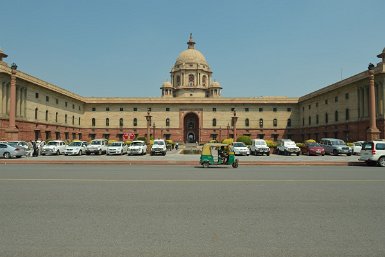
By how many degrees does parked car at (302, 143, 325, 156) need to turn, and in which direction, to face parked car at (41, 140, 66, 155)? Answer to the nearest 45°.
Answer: approximately 135° to its right

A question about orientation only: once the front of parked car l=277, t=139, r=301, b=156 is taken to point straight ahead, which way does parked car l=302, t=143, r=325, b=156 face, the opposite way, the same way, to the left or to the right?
the same way

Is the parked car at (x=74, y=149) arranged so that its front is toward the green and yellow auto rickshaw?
no

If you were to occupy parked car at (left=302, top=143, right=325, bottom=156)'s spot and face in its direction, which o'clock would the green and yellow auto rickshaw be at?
The green and yellow auto rickshaw is roughly at 2 o'clock from the parked car.

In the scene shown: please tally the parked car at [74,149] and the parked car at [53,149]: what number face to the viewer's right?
0

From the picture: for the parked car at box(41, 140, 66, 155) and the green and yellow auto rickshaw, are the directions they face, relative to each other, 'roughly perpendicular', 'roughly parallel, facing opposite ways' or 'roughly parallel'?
roughly perpendicular

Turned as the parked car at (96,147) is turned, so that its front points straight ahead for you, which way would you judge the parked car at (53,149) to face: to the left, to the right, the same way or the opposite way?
the same way

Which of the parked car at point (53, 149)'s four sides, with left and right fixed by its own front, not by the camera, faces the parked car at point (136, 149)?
left

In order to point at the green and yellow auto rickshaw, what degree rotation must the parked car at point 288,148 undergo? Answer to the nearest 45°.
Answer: approximately 45° to its right

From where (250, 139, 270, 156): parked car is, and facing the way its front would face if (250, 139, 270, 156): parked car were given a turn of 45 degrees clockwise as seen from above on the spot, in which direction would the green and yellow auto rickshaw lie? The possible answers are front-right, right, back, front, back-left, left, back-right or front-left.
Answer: front

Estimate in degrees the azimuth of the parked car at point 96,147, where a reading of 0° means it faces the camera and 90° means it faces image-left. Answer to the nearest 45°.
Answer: approximately 45°

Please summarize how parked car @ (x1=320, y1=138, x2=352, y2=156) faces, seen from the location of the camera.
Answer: facing the viewer and to the right of the viewer

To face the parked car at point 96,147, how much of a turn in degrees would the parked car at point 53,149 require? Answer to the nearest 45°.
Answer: approximately 135° to its left

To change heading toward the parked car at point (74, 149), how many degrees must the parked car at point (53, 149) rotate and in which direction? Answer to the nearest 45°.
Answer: approximately 90° to its left

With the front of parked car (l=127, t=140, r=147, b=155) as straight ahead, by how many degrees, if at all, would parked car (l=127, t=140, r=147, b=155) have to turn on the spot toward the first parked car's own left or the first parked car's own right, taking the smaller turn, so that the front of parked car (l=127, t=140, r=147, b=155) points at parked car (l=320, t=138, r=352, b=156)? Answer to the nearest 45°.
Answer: approximately 135° to the first parked car's own left

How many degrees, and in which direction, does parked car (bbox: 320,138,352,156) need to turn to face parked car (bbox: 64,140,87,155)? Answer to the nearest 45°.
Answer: approximately 90° to its right
